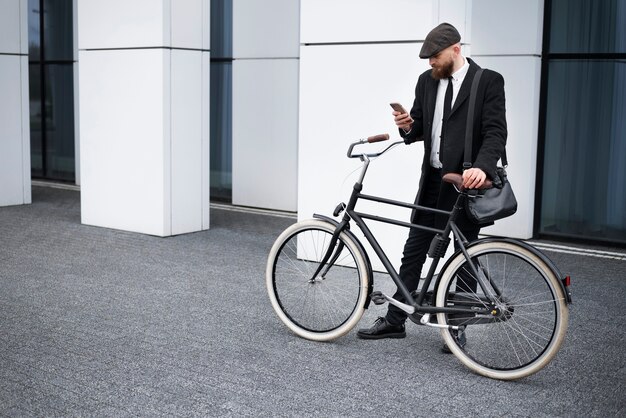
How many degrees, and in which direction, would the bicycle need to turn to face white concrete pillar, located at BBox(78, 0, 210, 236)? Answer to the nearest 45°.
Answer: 0° — it already faces it

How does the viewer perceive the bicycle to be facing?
facing away from the viewer and to the left of the viewer

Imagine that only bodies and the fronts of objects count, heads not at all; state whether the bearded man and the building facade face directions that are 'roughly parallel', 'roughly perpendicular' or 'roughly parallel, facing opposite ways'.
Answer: roughly parallel

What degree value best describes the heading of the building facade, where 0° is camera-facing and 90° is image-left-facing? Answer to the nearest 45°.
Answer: approximately 45°

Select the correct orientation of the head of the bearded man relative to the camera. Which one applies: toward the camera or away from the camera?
toward the camera

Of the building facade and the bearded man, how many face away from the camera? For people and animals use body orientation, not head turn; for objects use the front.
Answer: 0
